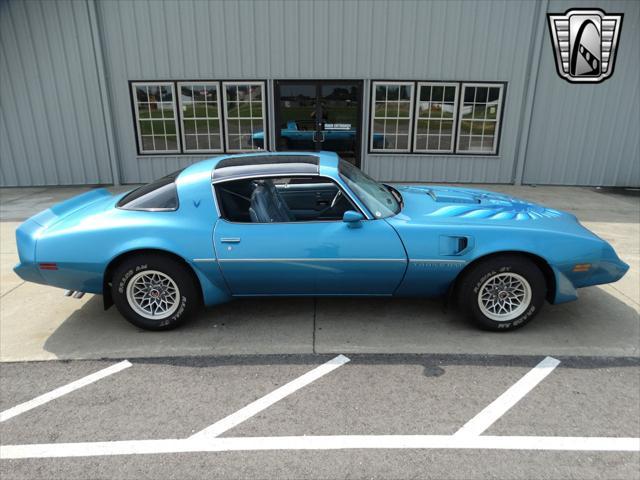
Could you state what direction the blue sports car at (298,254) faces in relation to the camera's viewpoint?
facing to the right of the viewer
